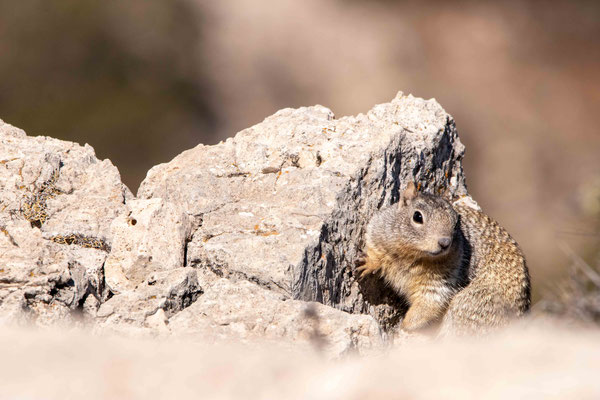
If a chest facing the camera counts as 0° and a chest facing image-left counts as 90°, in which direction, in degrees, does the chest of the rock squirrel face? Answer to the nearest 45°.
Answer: approximately 45°

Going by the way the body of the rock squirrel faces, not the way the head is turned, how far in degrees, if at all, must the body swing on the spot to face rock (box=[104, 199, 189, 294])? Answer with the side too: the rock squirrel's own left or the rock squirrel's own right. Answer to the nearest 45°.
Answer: approximately 45° to the rock squirrel's own right

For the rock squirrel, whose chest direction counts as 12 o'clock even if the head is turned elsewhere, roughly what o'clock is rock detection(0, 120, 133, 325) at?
The rock is roughly at 1 o'clock from the rock squirrel.

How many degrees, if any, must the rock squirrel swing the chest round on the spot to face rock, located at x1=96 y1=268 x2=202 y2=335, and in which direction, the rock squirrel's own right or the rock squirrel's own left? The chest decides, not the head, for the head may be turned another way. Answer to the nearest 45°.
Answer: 0° — it already faces it

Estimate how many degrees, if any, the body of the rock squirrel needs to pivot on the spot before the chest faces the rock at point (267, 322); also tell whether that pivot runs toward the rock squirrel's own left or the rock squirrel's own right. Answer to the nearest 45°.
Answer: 0° — it already faces it
